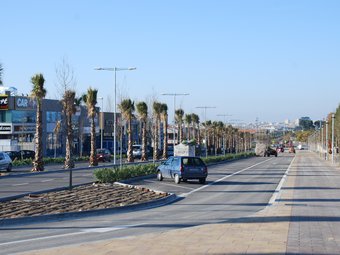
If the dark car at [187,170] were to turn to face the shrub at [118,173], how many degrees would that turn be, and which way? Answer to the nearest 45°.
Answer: approximately 45° to its left

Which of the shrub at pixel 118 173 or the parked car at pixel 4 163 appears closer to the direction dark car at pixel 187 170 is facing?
the parked car

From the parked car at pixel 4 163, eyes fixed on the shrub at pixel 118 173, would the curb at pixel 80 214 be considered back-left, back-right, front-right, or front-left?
front-right

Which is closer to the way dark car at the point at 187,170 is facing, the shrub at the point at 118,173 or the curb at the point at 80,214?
the shrub

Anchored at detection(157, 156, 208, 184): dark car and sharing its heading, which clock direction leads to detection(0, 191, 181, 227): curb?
The curb is roughly at 8 o'clock from the dark car.

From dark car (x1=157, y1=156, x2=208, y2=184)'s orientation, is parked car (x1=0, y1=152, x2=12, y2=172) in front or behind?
in front

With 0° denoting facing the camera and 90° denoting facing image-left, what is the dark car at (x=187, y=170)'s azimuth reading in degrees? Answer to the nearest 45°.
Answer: approximately 135°

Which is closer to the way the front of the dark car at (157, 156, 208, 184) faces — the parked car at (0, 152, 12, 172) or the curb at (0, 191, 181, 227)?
the parked car
